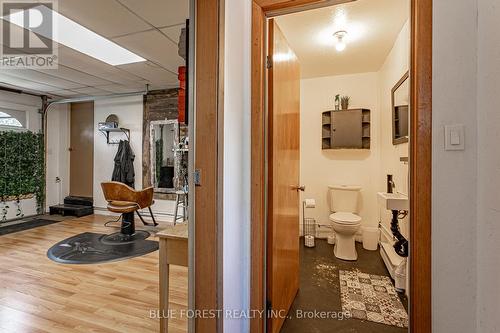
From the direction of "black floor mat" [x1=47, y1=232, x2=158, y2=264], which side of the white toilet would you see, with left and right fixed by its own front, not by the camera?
right

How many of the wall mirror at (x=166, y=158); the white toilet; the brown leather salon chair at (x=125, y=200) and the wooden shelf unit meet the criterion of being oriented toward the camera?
3

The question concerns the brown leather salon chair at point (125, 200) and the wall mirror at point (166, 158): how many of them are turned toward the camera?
1

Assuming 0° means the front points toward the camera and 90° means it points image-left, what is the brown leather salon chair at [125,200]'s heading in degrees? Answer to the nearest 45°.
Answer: approximately 225°

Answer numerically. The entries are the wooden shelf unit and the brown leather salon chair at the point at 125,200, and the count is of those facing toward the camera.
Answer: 1

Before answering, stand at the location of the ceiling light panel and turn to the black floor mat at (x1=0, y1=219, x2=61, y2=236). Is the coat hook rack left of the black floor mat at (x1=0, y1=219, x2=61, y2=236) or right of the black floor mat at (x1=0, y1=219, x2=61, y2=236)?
right
